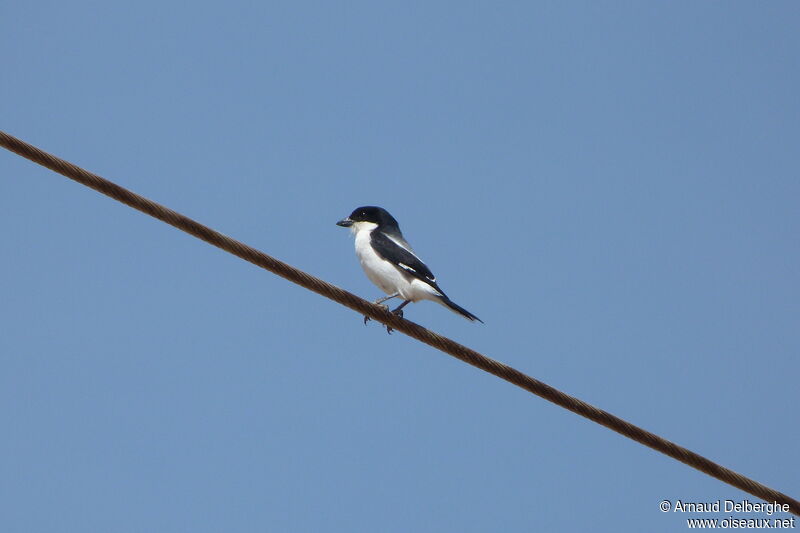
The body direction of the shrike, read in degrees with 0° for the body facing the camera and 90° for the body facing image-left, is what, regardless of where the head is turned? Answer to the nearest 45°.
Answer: approximately 90°
